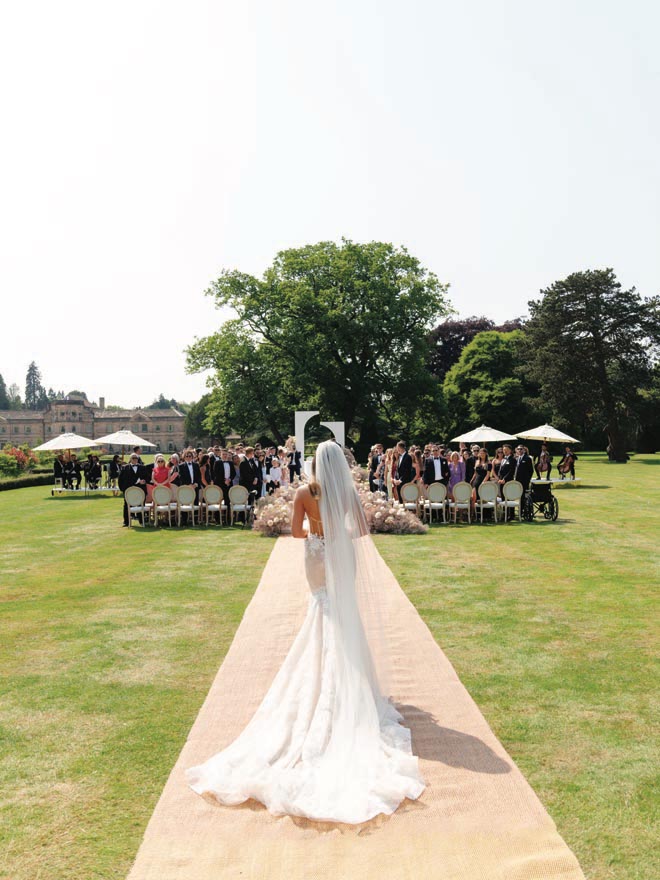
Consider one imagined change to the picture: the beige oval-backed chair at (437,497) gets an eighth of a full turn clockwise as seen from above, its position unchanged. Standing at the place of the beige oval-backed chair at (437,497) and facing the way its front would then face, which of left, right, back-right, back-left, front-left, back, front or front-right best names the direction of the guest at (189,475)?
back-left

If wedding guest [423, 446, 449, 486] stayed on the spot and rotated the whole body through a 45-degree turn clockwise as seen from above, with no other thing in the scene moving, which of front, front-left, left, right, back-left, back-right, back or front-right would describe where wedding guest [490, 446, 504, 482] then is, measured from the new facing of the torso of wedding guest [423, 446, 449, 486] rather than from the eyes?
back

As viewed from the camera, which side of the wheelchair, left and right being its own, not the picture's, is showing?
back

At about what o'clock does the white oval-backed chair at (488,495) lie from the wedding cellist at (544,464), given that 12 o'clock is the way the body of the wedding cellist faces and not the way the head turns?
The white oval-backed chair is roughly at 12 o'clock from the wedding cellist.

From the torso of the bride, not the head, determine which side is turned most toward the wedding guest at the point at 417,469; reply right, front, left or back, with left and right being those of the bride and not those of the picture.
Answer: front

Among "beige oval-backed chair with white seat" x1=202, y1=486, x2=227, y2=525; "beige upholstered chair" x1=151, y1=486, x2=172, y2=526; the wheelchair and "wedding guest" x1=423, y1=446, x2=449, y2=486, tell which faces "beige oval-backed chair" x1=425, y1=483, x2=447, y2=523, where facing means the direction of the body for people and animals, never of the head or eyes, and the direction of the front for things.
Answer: the wedding guest

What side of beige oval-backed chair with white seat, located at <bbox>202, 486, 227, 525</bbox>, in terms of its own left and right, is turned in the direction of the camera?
back

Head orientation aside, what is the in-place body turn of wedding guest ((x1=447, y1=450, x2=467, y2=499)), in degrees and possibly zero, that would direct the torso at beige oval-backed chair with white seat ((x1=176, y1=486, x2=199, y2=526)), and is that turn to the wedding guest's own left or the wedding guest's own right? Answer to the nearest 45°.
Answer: approximately 45° to the wedding guest's own right

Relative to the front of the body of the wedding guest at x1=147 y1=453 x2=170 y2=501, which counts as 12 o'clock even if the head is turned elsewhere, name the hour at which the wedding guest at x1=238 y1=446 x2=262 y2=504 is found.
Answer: the wedding guest at x1=238 y1=446 x2=262 y2=504 is roughly at 9 o'clock from the wedding guest at x1=147 y1=453 x2=170 y2=501.

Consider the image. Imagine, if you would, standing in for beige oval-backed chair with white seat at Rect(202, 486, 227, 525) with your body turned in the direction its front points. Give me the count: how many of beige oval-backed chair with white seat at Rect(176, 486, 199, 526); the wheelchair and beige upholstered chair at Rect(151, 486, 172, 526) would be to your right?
1

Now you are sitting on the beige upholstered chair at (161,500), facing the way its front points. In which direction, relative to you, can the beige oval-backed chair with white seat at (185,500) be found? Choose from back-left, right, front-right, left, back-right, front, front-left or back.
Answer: right

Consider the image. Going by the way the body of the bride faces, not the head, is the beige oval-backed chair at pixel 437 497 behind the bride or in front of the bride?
in front

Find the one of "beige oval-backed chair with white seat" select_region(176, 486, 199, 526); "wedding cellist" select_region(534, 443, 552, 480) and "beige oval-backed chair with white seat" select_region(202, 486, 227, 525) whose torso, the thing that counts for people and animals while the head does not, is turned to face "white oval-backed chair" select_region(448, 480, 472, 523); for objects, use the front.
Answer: the wedding cellist
